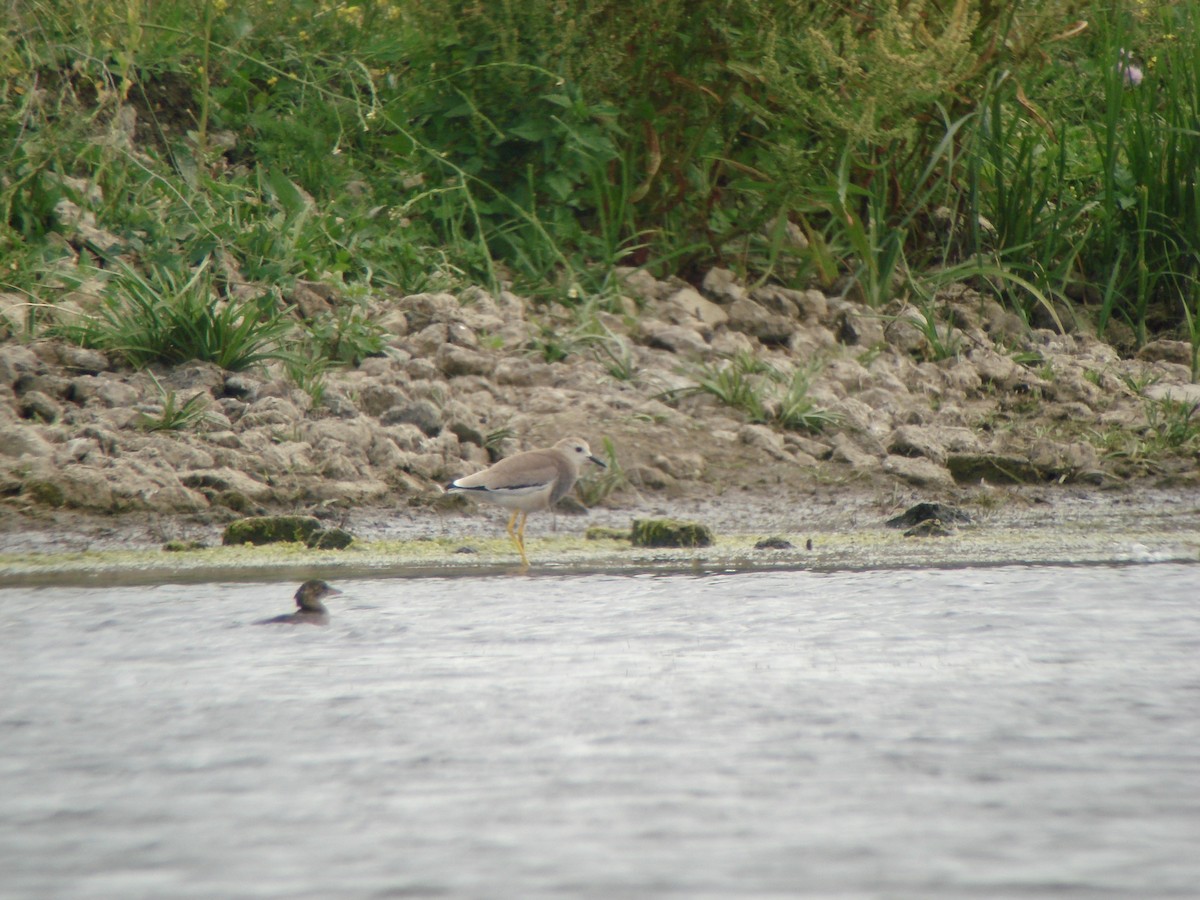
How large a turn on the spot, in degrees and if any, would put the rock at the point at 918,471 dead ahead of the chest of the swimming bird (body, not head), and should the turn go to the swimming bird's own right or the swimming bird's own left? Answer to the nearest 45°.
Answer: approximately 45° to the swimming bird's own left

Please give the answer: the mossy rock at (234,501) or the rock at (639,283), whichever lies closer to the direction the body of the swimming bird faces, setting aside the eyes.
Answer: the rock

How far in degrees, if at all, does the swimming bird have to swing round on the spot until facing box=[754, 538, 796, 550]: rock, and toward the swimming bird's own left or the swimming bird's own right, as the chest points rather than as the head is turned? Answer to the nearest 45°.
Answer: approximately 45° to the swimming bird's own left

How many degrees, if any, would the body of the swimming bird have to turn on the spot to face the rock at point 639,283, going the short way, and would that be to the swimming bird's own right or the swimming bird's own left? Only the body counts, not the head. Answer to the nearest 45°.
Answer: approximately 45° to the swimming bird's own left

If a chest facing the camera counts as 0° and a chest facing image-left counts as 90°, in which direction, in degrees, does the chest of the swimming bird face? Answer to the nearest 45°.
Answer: approximately 270°

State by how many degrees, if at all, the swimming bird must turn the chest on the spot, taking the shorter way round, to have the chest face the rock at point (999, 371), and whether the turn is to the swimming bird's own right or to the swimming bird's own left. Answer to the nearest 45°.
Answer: approximately 45° to the swimming bird's own left

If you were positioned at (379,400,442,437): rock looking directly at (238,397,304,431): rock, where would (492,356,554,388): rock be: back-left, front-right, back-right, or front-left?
back-right

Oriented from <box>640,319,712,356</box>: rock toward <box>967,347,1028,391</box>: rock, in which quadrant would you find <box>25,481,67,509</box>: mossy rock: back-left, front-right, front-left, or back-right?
back-right

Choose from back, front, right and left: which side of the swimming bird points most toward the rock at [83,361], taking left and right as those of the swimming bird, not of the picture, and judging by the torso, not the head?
left

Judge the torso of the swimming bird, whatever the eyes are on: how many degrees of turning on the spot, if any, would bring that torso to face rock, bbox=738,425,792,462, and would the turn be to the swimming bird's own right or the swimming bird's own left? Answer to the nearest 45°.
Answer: approximately 45° to the swimming bird's own left
